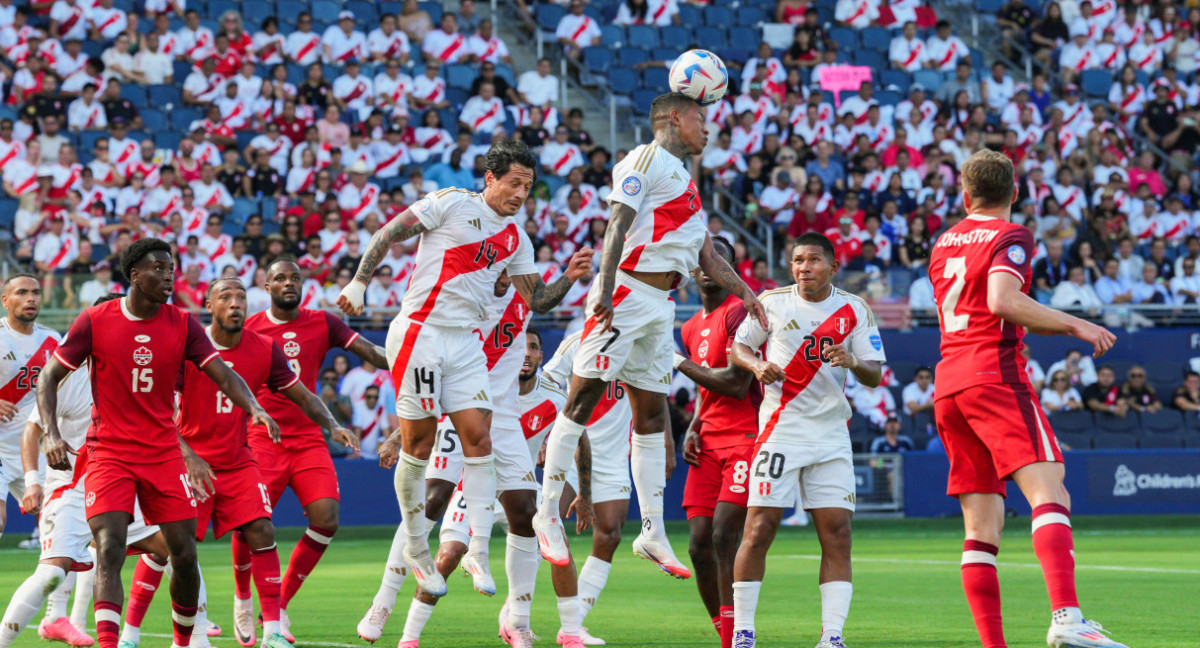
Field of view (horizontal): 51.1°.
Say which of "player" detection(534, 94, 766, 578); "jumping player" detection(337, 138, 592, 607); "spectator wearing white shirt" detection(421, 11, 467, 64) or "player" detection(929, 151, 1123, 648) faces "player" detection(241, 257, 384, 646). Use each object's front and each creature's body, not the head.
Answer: the spectator wearing white shirt

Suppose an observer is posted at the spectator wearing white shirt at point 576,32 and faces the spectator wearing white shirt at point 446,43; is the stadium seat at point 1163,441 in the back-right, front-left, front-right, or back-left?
back-left

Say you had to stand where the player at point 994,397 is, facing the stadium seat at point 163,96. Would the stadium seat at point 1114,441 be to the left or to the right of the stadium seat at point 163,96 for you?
right

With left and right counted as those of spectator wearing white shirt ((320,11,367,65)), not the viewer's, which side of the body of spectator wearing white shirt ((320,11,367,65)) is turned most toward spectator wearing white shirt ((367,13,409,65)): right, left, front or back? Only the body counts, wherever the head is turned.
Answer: left

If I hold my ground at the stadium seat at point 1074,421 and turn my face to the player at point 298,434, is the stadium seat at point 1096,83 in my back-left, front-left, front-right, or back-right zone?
back-right

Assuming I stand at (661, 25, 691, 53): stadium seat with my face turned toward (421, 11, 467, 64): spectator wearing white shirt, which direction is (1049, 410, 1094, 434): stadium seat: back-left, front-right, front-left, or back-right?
back-left

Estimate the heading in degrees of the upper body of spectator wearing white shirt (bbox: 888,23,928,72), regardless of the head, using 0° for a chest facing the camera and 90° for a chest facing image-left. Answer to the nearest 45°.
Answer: approximately 0°

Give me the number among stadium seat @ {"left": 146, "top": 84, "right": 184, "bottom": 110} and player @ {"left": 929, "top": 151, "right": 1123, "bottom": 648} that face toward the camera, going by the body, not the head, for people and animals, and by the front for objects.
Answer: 1

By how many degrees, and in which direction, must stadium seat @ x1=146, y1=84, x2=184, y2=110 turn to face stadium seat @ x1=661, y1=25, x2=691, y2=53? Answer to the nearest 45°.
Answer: approximately 90° to its left

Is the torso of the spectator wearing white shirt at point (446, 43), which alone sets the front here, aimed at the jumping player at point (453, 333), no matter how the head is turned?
yes

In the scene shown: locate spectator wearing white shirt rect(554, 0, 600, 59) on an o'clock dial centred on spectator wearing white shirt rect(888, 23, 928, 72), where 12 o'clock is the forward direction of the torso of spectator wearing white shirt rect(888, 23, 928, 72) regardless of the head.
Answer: spectator wearing white shirt rect(554, 0, 600, 59) is roughly at 2 o'clock from spectator wearing white shirt rect(888, 23, 928, 72).
